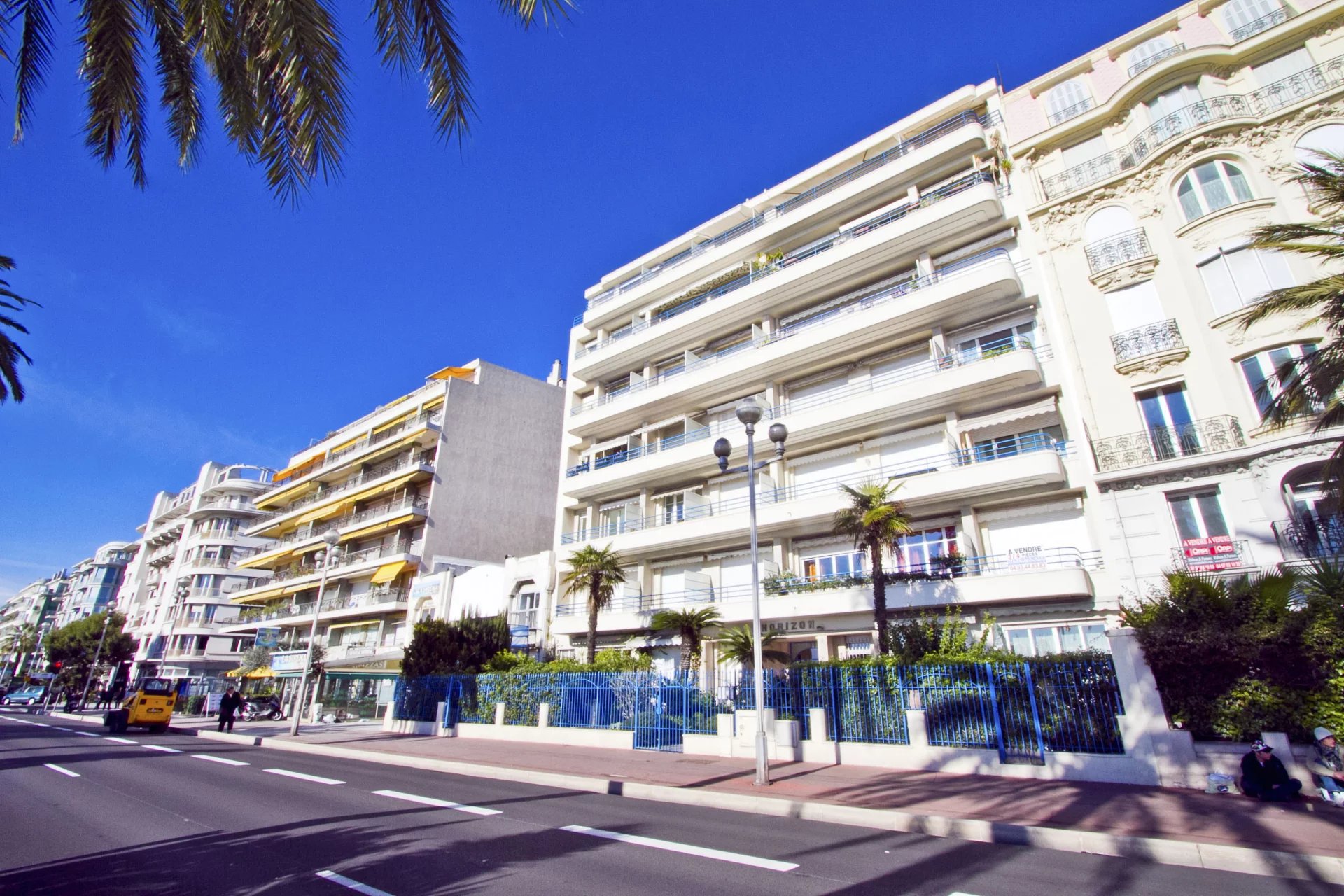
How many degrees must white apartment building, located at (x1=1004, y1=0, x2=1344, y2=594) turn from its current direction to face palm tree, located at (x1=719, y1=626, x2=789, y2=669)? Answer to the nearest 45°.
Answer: approximately 90° to its right

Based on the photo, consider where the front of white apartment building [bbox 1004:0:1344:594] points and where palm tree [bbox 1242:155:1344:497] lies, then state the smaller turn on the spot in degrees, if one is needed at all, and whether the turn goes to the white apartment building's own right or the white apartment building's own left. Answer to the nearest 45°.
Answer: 0° — it already faces it

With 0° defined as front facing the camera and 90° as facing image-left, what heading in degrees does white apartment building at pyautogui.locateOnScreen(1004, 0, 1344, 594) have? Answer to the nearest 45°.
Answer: approximately 0°

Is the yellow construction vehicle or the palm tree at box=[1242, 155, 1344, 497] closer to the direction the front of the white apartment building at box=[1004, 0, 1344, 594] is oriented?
the palm tree

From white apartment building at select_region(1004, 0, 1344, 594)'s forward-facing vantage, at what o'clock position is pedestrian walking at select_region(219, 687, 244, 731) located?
The pedestrian walking is roughly at 2 o'clock from the white apartment building.

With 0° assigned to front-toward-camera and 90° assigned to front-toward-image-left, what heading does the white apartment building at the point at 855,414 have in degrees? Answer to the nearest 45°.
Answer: approximately 45°

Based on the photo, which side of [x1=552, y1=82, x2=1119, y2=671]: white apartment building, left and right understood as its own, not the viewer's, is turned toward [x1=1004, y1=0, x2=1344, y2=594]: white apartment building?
left
